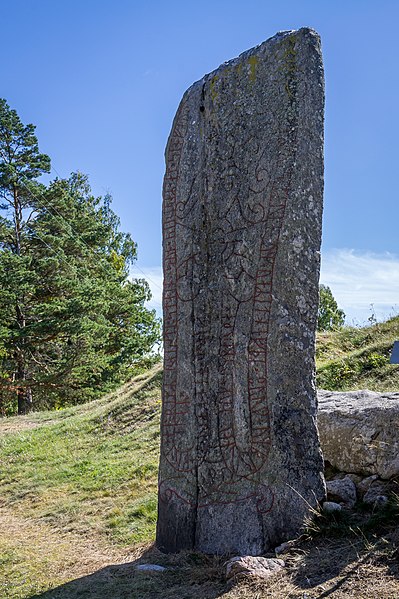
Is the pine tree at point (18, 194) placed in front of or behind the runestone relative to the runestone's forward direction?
behind

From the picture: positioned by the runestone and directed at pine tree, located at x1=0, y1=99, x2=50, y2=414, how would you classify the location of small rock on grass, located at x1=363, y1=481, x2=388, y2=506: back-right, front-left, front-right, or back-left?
front-right

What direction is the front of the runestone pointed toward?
toward the camera

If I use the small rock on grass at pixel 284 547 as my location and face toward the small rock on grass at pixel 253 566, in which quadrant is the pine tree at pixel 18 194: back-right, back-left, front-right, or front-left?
back-right

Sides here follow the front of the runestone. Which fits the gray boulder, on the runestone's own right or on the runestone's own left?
on the runestone's own left
